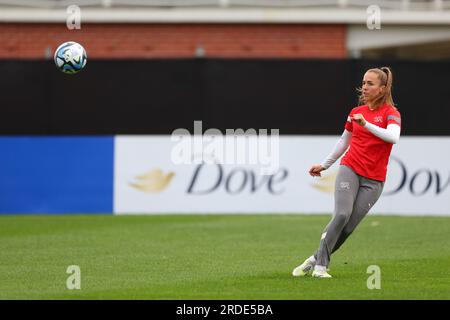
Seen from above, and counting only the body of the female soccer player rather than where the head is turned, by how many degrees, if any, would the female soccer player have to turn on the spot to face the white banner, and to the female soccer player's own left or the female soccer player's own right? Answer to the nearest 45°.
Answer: approximately 135° to the female soccer player's own right

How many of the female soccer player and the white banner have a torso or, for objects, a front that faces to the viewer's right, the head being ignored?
0

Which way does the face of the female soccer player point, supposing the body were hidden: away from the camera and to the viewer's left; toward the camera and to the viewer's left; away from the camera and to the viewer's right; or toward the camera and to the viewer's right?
toward the camera and to the viewer's left

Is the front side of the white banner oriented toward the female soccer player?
yes

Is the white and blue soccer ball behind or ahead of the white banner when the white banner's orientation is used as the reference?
ahead

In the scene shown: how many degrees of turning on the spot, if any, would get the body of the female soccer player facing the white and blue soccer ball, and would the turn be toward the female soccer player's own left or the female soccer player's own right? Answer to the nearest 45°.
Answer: approximately 90° to the female soccer player's own right

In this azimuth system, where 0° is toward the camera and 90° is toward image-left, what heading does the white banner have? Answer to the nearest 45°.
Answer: approximately 0°

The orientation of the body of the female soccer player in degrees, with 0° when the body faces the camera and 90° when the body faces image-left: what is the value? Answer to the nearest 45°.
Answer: approximately 45°
